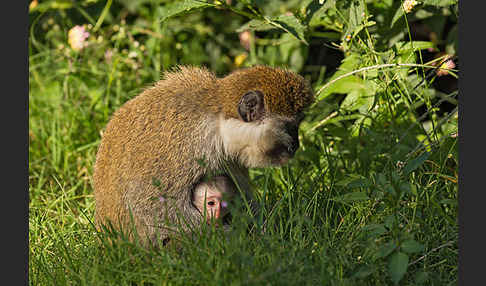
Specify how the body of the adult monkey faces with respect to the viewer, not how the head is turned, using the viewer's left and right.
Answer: facing to the right of the viewer
